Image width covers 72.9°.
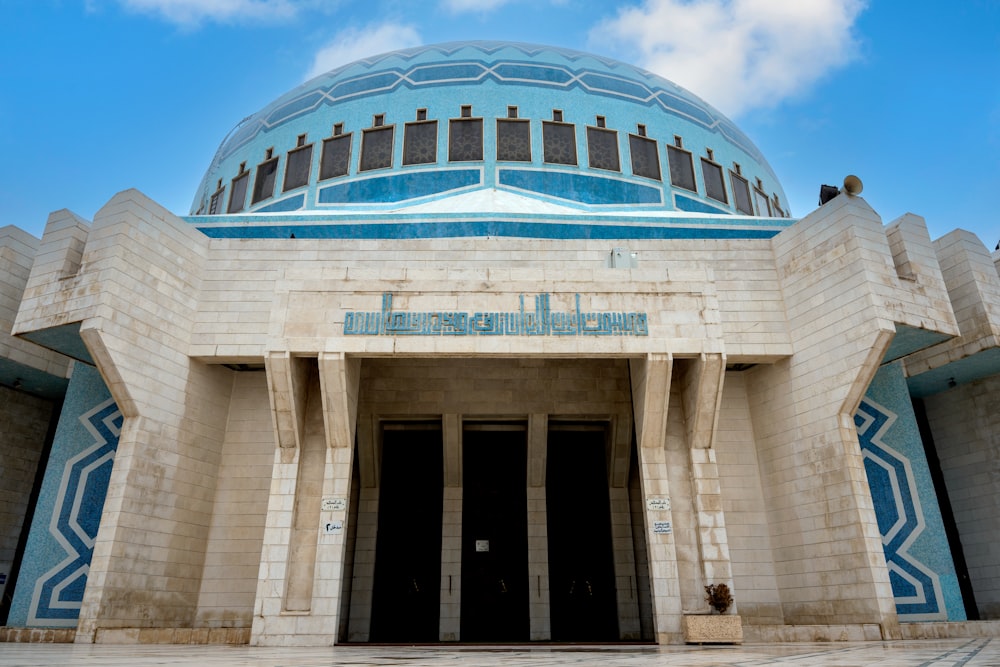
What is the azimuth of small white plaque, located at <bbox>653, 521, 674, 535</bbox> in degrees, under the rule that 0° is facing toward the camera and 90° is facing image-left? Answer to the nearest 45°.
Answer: approximately 0°
